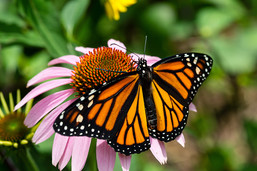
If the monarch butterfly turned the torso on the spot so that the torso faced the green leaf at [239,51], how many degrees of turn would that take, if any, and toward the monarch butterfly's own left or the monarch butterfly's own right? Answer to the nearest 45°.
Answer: approximately 45° to the monarch butterfly's own right

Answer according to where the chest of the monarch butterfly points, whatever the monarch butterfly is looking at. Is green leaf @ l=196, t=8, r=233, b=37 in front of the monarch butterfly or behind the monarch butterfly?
in front

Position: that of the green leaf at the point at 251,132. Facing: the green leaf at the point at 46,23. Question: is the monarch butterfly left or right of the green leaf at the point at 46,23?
left

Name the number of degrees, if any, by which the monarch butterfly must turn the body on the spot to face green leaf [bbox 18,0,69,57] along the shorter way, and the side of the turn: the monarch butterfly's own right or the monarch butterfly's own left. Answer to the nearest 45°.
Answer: approximately 45° to the monarch butterfly's own left

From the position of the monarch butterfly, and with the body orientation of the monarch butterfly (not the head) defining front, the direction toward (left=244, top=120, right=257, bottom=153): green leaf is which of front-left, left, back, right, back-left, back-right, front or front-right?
front-right

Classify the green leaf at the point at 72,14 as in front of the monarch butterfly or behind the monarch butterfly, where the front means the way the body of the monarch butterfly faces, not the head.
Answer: in front

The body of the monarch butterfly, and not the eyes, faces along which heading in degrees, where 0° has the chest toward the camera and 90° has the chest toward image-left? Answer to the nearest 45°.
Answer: approximately 180°

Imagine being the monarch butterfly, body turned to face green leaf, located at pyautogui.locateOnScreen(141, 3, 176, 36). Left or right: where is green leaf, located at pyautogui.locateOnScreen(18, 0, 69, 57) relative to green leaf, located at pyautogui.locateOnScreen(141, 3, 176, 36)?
left

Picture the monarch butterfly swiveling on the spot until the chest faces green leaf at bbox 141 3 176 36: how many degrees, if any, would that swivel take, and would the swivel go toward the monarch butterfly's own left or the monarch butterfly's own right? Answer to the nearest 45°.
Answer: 0° — it already faces it
